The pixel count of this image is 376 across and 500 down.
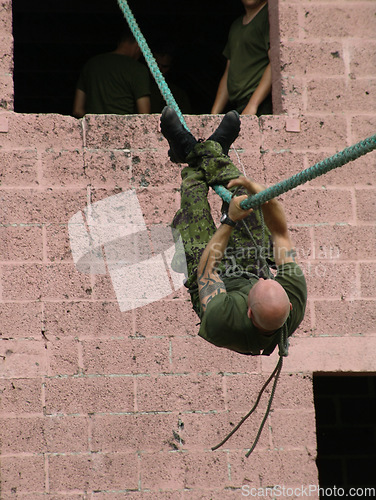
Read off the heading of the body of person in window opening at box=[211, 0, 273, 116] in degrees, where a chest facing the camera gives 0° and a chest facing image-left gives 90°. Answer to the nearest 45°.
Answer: approximately 45°

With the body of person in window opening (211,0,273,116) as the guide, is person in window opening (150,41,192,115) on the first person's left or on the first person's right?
on the first person's right

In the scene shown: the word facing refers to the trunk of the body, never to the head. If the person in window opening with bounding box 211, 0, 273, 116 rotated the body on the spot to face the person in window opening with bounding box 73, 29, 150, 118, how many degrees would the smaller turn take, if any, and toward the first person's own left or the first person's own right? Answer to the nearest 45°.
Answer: approximately 45° to the first person's own right

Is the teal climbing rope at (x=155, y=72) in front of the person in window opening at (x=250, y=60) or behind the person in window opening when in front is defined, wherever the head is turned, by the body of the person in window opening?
in front
